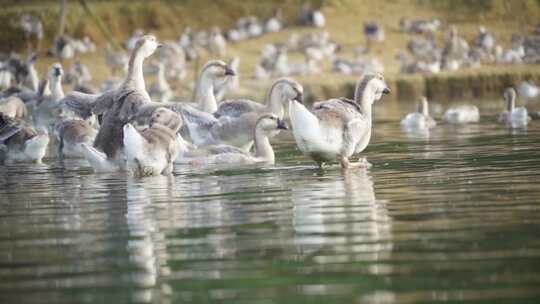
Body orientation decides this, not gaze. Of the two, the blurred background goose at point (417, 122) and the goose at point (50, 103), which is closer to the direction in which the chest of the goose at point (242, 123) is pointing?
the blurred background goose

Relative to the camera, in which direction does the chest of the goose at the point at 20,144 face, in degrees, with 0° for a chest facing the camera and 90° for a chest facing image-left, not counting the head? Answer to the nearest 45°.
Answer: approximately 90°

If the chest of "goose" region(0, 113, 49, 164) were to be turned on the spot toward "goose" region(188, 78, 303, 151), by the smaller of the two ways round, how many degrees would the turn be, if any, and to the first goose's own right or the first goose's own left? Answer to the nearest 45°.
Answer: approximately 180°

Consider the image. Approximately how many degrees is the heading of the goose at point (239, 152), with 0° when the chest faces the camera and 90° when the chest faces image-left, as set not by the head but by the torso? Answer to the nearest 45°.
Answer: approximately 270°

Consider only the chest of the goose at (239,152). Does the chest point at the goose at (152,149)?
no

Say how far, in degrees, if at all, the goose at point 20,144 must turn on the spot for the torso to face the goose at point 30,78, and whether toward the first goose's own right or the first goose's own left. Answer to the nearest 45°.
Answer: approximately 90° to the first goose's own right

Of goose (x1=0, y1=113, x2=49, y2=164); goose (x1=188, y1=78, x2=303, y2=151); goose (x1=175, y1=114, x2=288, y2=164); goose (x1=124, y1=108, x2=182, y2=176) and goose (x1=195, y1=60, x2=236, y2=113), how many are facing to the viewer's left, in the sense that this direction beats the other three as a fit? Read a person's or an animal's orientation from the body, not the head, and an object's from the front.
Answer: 1

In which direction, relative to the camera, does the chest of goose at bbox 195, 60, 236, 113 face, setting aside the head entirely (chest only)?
to the viewer's right

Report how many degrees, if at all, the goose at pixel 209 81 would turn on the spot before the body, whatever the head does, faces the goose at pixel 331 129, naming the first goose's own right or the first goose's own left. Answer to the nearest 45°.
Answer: approximately 90° to the first goose's own right

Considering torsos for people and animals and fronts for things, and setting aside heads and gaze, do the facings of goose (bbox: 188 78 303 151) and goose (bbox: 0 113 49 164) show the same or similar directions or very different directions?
very different directions

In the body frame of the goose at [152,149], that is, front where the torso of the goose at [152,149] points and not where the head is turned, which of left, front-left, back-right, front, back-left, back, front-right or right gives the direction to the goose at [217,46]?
front-left

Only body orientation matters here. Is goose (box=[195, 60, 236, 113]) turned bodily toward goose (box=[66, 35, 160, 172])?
no

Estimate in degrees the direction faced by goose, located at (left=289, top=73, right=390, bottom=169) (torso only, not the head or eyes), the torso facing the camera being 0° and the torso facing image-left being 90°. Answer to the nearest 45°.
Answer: approximately 225°

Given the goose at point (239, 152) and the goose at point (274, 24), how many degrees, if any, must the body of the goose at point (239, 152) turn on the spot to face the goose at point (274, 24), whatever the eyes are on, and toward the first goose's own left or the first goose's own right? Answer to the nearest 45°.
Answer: approximately 90° to the first goose's own left

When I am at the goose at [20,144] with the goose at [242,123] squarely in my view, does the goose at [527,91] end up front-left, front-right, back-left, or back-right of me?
front-left

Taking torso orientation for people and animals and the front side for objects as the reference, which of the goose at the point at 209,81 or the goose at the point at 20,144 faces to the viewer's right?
the goose at the point at 209,81

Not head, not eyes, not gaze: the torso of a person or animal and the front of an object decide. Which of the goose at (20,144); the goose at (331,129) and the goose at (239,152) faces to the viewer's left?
the goose at (20,144)
